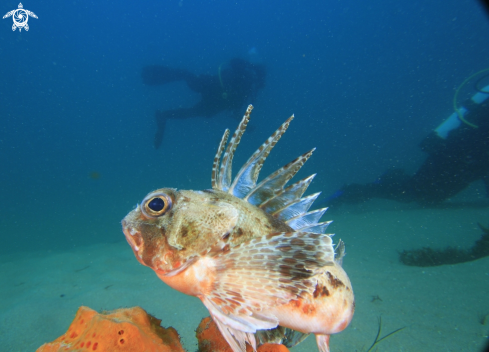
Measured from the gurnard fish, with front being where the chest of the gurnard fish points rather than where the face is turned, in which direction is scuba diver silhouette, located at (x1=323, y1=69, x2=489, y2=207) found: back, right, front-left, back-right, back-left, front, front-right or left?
back-right

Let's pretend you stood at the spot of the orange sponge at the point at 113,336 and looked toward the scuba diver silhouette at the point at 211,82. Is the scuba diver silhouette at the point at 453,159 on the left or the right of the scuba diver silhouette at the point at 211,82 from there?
right

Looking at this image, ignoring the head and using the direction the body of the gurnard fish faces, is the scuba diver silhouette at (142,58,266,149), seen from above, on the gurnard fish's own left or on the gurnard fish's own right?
on the gurnard fish's own right

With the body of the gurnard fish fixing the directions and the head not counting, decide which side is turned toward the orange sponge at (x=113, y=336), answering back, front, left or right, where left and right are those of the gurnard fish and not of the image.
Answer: front

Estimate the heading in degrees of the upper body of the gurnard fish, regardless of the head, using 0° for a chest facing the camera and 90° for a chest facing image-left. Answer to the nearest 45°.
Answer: approximately 90°

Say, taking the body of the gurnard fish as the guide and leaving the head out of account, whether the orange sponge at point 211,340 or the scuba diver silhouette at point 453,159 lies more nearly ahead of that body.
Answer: the orange sponge
